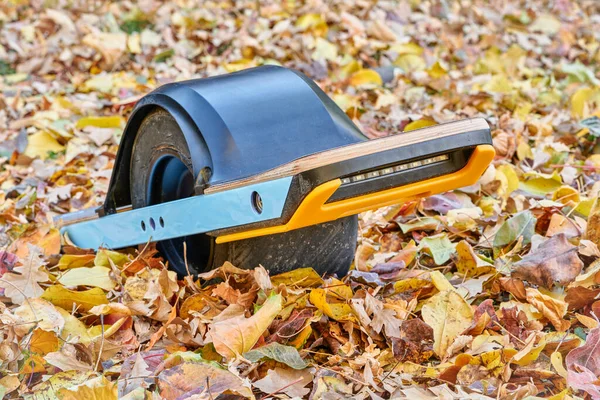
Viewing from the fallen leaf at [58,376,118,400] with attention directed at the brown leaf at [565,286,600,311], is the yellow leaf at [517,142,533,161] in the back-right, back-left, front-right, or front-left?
front-left

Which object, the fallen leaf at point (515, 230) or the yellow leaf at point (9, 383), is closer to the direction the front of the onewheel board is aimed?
the fallen leaf

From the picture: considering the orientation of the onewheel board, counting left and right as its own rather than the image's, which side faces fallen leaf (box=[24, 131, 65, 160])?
back

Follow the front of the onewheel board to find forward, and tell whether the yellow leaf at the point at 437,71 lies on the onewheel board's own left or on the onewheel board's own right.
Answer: on the onewheel board's own left

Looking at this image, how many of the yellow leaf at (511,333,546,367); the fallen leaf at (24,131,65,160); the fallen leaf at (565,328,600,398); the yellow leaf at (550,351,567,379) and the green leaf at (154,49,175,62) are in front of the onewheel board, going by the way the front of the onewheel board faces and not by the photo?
3

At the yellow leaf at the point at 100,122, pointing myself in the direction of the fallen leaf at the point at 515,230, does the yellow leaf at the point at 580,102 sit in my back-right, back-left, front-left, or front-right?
front-left

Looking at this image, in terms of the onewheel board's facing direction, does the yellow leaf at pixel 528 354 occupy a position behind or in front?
in front

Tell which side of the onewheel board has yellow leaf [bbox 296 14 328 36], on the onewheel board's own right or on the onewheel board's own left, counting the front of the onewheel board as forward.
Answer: on the onewheel board's own left
